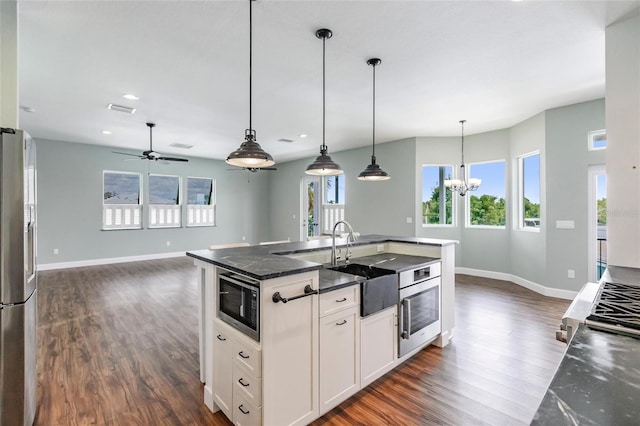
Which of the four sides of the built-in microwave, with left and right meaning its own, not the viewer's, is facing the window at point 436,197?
back

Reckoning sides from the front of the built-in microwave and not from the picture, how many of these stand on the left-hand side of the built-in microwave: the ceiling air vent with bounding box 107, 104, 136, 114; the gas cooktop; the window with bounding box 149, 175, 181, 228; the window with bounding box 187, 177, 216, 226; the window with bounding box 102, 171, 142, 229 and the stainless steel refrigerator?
1

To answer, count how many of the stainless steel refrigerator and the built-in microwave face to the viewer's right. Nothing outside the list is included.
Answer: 1

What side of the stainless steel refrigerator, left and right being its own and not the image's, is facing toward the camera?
right

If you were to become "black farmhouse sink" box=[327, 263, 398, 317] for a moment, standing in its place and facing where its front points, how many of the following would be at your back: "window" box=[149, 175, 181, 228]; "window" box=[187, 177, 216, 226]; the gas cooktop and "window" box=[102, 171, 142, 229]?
3

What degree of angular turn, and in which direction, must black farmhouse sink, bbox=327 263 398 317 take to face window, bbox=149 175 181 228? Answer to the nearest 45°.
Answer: approximately 180°

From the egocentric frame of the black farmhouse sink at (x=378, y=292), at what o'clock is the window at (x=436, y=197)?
The window is roughly at 8 o'clock from the black farmhouse sink.

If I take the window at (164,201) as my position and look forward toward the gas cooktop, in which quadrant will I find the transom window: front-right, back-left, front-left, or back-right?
front-left

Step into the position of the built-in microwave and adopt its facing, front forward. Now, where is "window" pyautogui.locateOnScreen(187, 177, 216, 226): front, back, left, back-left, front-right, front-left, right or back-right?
back-right

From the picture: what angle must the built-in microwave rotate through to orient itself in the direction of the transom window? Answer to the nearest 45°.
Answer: approximately 135° to its left

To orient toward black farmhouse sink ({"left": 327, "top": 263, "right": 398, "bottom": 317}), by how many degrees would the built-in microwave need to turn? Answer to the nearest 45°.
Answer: approximately 135° to its left

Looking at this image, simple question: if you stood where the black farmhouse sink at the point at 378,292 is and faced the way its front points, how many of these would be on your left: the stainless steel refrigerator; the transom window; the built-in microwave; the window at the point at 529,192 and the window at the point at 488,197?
3

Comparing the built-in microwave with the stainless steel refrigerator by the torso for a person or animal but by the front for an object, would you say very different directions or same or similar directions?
very different directions
